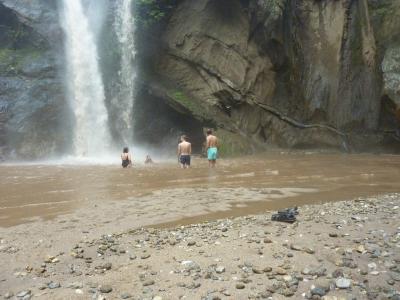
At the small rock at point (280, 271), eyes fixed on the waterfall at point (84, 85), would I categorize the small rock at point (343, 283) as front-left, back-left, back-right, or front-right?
back-right

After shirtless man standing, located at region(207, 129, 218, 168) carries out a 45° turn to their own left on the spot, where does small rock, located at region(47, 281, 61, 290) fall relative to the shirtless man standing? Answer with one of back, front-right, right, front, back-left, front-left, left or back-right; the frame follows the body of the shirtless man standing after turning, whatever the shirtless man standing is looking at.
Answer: left

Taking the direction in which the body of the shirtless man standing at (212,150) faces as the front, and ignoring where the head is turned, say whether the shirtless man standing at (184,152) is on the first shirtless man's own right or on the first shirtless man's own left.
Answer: on the first shirtless man's own left

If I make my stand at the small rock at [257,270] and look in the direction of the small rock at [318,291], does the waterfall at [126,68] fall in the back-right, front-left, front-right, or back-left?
back-left

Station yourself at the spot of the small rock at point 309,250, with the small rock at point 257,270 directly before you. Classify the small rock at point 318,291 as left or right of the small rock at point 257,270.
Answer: left

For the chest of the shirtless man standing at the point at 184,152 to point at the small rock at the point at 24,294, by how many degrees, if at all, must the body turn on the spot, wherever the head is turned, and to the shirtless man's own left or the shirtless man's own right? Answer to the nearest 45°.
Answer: approximately 180°

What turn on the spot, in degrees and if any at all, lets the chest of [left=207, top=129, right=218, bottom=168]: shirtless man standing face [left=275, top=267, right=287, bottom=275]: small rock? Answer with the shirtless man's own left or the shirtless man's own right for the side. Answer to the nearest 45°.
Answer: approximately 135° to the shirtless man's own left

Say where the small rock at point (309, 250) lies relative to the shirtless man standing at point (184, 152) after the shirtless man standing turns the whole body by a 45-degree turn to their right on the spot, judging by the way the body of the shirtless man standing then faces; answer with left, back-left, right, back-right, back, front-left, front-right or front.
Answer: back-right

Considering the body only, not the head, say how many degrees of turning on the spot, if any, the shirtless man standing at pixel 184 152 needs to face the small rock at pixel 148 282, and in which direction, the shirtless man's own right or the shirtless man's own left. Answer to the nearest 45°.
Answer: approximately 180°

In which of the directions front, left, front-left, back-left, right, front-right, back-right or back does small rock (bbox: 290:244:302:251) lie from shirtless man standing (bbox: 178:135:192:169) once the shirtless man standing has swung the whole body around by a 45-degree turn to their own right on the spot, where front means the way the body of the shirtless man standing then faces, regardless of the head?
back-right

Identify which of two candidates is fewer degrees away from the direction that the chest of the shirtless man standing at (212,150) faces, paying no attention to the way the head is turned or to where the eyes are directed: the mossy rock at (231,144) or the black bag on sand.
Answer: the mossy rock

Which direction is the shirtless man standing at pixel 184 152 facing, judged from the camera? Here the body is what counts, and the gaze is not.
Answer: away from the camera

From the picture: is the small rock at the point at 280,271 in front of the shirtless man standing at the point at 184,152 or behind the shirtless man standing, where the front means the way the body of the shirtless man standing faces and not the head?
behind

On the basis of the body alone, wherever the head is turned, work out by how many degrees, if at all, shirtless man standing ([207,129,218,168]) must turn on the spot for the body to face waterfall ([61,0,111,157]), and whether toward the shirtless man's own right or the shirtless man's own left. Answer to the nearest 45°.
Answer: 0° — they already face it

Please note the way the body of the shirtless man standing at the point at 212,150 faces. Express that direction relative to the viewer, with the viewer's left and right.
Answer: facing away from the viewer and to the left of the viewer
